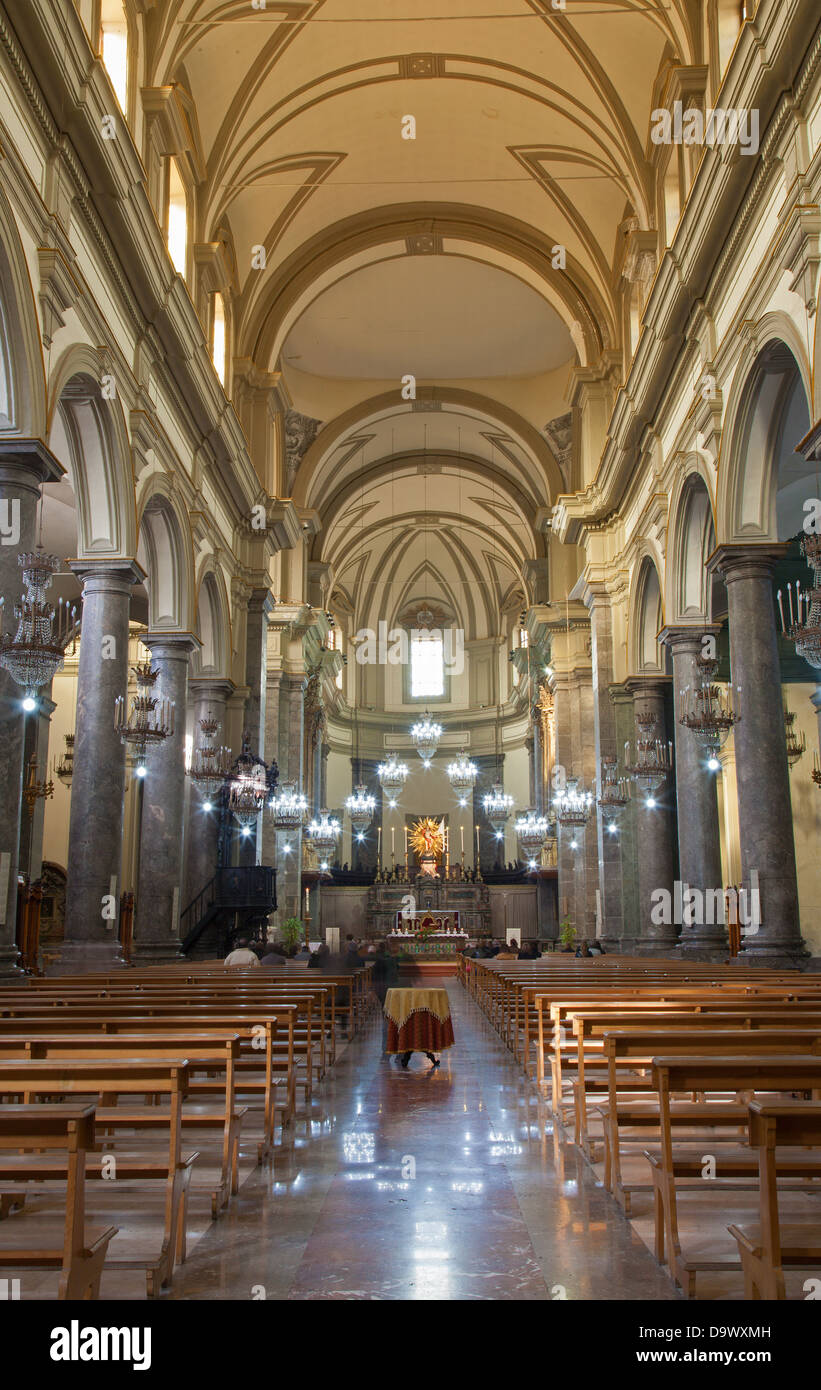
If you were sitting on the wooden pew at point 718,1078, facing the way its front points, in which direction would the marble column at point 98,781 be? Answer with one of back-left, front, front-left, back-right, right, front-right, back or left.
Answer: front-left

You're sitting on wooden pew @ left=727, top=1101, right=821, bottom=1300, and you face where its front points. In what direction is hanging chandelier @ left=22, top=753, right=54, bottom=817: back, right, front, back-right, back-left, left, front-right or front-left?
front-left

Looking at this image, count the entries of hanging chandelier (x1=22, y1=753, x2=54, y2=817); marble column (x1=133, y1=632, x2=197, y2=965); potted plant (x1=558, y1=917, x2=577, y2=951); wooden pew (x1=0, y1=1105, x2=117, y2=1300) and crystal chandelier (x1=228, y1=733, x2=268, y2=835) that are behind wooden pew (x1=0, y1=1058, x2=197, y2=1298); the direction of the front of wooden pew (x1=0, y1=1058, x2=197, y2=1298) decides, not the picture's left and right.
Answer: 1

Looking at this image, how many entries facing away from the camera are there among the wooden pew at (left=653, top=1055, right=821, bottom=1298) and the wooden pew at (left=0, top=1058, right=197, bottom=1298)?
2

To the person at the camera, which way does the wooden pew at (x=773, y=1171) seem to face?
facing away from the viewer

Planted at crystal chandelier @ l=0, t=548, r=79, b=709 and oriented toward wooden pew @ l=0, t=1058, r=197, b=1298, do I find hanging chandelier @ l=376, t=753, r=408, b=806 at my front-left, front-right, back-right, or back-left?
back-left

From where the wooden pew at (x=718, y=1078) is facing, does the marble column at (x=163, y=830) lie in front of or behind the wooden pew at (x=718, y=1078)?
in front

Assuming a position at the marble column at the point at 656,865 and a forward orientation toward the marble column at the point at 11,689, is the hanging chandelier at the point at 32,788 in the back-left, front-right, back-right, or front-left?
front-right

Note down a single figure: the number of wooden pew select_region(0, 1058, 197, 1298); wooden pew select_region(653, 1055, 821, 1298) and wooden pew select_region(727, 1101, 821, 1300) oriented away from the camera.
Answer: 3

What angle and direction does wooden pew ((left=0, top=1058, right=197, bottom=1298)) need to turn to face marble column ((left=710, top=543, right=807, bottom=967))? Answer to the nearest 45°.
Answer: approximately 45° to its right

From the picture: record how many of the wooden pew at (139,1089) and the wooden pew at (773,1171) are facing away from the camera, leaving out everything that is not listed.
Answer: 2

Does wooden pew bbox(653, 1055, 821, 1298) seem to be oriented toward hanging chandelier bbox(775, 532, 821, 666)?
yes

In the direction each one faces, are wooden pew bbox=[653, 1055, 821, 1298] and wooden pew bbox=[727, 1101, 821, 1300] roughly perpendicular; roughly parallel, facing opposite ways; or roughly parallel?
roughly parallel

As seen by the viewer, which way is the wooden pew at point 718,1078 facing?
away from the camera

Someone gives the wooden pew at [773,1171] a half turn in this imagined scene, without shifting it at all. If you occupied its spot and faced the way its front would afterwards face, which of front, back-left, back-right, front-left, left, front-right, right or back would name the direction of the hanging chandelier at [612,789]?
back

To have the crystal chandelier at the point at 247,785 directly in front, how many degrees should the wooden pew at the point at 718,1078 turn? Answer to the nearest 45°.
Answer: approximately 45° to its left

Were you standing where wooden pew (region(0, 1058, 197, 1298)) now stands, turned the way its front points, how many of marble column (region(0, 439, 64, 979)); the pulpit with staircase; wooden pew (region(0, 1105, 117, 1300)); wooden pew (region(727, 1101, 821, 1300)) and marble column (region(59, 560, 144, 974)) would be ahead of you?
3

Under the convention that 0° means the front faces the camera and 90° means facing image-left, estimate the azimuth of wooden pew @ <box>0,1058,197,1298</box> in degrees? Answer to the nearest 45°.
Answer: approximately 180°
